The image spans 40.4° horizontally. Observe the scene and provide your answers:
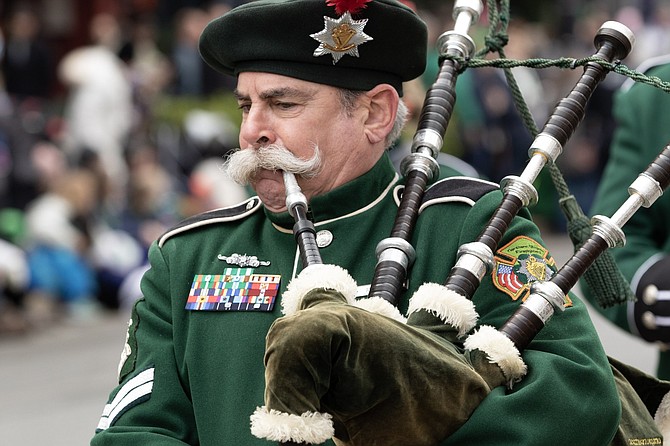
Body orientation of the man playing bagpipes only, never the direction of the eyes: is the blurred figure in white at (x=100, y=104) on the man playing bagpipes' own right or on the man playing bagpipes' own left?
on the man playing bagpipes' own right

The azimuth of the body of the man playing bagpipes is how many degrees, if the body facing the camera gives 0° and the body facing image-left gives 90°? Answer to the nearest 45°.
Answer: approximately 45°

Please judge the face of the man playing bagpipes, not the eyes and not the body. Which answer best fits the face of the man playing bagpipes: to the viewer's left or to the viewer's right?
to the viewer's left
